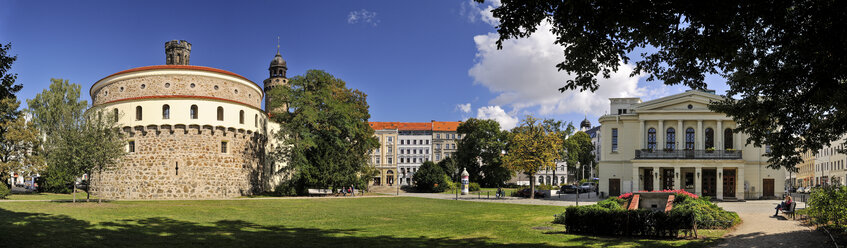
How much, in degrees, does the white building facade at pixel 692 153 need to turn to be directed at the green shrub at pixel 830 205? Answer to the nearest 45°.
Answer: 0° — it already faces it

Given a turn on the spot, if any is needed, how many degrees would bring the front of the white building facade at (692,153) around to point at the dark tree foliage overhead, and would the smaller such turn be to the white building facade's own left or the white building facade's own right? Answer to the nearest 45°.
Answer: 0° — it already faces it

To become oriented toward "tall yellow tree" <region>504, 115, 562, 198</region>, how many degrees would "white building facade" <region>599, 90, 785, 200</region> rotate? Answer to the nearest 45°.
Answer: approximately 45° to its right

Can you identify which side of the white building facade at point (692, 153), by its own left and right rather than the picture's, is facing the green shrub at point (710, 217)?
front

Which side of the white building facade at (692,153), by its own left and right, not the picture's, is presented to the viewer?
front

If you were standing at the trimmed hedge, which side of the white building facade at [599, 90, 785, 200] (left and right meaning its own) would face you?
front
